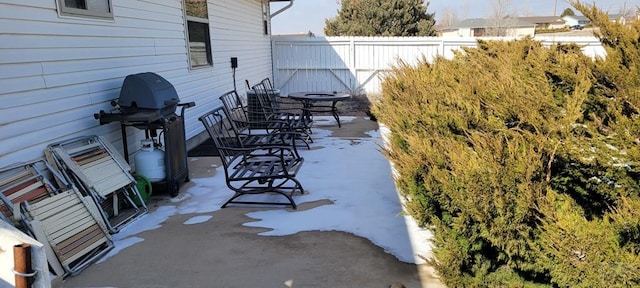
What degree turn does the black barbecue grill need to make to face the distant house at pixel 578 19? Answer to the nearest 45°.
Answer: approximately 45° to its left

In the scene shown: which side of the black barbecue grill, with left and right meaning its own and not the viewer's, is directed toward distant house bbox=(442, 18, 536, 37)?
left

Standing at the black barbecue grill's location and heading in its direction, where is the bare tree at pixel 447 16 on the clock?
The bare tree is roughly at 9 o'clock from the black barbecue grill.

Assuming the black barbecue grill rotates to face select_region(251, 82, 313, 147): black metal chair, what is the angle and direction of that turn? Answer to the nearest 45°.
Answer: approximately 90° to its left

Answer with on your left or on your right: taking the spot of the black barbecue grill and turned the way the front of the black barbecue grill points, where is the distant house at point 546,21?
on your left

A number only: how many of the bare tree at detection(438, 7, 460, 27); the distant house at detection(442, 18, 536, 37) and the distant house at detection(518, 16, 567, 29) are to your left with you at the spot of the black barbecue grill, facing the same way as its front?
3

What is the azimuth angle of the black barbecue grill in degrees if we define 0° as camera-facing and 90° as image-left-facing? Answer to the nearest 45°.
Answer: approximately 315°

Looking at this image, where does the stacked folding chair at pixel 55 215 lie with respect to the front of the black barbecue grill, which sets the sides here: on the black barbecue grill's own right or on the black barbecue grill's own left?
on the black barbecue grill's own right
